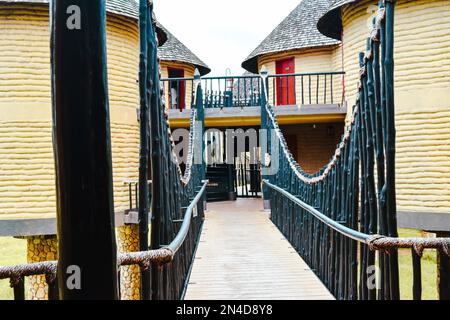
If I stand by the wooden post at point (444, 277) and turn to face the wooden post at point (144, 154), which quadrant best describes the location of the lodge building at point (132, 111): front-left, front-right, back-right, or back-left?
front-right

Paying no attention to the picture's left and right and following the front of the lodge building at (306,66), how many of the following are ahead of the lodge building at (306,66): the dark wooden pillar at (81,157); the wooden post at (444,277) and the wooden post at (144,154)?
3

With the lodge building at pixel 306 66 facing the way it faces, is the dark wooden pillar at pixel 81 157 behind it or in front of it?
in front

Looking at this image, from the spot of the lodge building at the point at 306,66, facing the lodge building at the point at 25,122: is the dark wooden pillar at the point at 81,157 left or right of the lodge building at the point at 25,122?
left

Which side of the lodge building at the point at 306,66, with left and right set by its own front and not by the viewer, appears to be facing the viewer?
front
